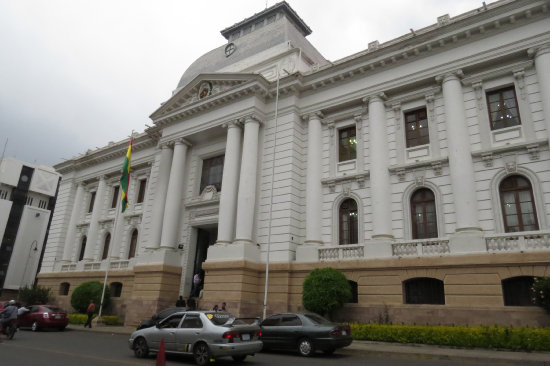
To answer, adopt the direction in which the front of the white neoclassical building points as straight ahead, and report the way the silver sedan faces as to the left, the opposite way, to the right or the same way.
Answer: to the right

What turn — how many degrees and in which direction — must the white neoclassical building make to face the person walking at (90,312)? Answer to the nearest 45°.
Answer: approximately 45° to its right

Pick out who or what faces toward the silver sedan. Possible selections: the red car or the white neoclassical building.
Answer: the white neoclassical building

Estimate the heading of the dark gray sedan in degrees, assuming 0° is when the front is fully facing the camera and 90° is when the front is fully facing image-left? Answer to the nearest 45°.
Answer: approximately 135°

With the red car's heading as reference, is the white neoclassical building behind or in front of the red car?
behind

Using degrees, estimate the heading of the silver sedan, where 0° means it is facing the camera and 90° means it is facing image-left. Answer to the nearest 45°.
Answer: approximately 135°

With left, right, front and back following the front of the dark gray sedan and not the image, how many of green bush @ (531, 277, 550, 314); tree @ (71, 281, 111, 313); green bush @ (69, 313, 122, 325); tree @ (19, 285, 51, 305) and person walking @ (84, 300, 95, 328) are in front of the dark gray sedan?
4

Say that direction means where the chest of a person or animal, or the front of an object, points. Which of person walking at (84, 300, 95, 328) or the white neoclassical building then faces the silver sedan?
the white neoclassical building

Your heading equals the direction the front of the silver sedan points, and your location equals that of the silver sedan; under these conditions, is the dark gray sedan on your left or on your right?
on your right
